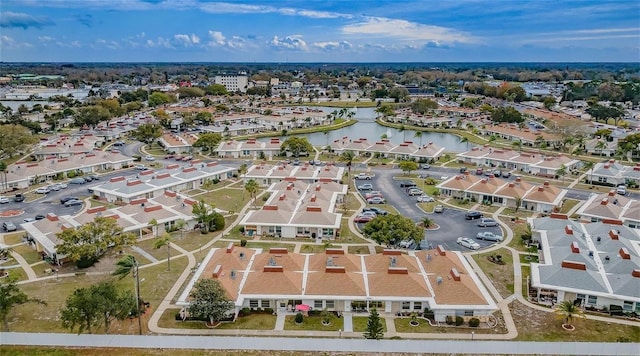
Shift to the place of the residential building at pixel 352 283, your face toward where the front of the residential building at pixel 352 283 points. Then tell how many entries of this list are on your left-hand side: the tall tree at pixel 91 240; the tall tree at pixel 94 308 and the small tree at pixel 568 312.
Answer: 1

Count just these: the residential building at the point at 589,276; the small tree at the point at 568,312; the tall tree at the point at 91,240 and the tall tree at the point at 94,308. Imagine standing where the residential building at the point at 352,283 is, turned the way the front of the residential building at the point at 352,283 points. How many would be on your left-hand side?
2

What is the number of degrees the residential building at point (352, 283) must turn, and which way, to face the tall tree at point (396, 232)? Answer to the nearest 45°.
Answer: approximately 135° to its left

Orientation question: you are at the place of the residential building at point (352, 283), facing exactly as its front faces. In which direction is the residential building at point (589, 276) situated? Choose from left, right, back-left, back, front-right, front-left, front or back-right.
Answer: left

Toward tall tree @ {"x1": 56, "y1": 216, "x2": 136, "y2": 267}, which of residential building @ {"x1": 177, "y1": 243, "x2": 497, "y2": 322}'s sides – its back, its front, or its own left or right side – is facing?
right

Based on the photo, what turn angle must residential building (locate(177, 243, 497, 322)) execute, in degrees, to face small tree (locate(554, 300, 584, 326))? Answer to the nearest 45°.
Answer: approximately 90° to its left

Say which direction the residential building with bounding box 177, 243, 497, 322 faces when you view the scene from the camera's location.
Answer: facing the viewer

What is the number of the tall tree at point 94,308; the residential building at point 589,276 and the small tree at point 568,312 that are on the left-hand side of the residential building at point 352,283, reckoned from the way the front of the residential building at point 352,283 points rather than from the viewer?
2

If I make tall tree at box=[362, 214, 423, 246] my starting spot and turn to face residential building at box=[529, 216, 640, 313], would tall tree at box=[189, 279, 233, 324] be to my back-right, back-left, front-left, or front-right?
back-right

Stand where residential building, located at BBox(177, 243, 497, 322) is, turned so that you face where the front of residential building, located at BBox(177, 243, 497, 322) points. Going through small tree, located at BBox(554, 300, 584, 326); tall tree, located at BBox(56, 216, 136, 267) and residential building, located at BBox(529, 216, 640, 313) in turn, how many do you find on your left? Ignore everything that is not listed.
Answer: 2

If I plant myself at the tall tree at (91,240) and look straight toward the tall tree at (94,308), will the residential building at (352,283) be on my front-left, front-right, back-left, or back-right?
front-left
